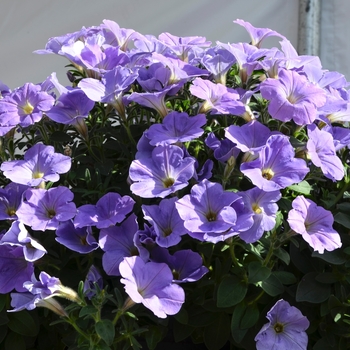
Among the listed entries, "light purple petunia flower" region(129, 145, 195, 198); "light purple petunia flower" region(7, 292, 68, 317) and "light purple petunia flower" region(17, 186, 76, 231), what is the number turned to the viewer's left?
1

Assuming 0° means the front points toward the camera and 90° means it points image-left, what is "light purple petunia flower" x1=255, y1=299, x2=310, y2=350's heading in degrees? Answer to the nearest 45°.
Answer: approximately 0°

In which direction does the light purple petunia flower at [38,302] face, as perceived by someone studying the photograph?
facing to the left of the viewer
